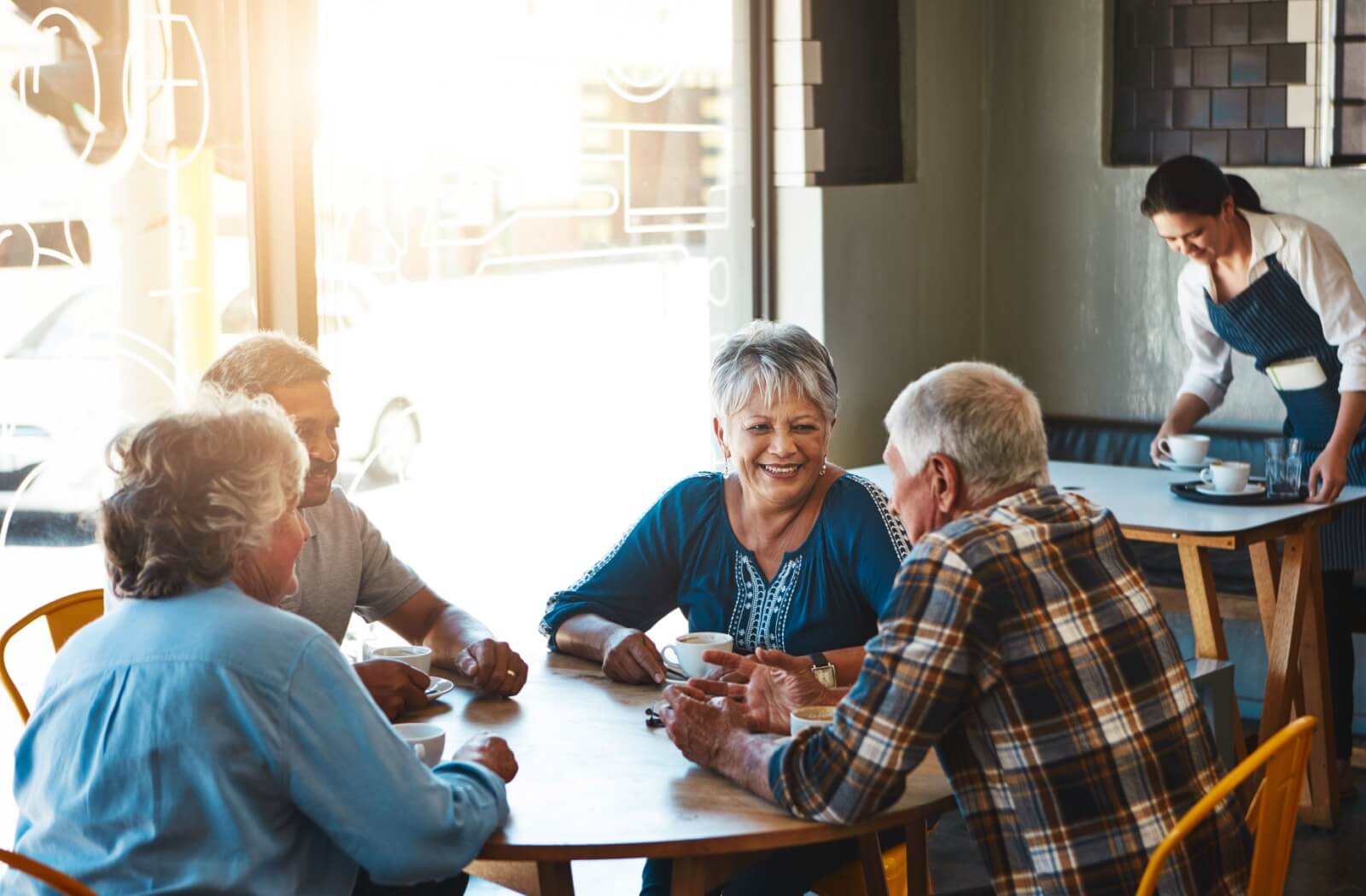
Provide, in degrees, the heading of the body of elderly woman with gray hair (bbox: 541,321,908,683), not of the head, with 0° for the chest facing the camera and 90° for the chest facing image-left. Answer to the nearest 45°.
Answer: approximately 0°

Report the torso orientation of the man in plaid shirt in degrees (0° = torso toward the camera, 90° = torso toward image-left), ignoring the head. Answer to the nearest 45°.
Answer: approximately 135°

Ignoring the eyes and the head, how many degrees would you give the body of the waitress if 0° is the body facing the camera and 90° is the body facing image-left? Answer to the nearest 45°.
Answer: approximately 45°

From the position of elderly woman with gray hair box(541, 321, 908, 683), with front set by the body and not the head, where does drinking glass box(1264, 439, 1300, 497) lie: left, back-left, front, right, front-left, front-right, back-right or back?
back-left

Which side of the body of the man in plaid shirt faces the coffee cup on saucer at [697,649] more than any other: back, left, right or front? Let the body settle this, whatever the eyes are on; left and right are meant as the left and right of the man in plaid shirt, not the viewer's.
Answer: front

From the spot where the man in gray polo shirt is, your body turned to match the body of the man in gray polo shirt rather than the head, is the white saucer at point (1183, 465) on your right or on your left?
on your left

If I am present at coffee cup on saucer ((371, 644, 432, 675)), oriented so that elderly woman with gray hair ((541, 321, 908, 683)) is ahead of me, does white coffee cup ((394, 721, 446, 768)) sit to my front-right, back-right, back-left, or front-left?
back-right

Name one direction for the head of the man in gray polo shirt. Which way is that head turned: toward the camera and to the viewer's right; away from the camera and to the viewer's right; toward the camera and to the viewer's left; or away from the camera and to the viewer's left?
toward the camera and to the viewer's right

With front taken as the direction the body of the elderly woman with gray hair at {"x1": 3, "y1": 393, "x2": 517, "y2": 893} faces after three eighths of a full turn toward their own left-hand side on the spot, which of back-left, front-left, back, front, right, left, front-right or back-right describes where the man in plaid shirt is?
back

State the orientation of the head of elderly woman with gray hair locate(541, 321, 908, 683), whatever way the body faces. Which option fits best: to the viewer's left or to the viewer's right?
to the viewer's right

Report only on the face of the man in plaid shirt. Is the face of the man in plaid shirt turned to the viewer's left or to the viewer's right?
to the viewer's left

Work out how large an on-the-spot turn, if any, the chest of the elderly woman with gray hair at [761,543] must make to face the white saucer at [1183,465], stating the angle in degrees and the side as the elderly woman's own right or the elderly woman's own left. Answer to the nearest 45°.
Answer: approximately 135° to the elderly woman's own left

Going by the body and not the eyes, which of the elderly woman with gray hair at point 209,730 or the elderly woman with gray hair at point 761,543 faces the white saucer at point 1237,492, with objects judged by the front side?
the elderly woman with gray hair at point 209,730
